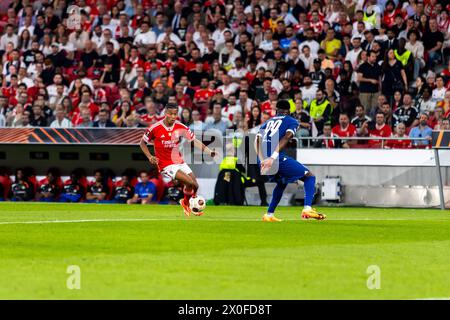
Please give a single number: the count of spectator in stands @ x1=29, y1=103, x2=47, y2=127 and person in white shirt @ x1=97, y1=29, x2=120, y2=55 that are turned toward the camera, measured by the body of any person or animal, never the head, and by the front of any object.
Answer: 2

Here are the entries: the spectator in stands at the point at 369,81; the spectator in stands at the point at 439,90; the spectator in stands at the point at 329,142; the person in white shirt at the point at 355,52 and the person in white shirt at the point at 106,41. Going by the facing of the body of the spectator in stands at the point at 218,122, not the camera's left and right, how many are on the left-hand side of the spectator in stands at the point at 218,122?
4

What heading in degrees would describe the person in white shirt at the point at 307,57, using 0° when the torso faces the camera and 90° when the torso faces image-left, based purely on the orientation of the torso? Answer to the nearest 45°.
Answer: approximately 0°

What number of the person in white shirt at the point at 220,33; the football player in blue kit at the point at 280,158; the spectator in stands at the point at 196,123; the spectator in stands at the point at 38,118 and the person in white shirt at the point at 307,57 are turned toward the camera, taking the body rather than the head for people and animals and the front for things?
4

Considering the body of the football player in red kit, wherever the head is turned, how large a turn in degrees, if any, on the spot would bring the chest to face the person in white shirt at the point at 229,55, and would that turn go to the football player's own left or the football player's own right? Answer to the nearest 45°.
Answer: approximately 135° to the football player's own left

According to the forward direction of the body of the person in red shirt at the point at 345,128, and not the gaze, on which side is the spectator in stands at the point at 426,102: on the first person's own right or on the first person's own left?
on the first person's own left

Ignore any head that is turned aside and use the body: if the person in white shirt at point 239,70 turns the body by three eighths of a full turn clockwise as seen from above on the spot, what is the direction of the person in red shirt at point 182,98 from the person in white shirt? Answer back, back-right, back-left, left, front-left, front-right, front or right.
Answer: front-left

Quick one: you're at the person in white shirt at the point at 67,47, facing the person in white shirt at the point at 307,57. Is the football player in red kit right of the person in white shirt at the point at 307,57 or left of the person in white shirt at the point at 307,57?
right
